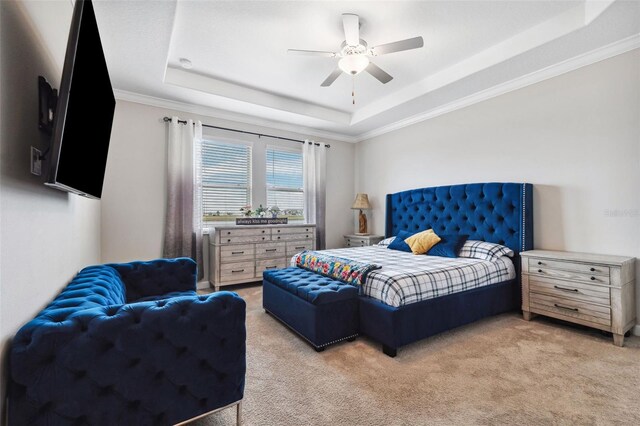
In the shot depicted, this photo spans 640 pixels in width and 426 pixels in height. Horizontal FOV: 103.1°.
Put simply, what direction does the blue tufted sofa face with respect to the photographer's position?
facing to the right of the viewer

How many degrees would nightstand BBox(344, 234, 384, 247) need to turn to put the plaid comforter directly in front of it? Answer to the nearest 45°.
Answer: approximately 45° to its left

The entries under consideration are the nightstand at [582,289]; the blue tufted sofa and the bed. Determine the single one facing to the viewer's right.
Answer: the blue tufted sofa

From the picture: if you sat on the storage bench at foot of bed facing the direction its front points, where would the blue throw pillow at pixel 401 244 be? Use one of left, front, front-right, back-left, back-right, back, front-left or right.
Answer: back

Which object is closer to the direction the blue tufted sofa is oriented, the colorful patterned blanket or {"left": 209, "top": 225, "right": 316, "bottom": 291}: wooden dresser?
the colorful patterned blanket

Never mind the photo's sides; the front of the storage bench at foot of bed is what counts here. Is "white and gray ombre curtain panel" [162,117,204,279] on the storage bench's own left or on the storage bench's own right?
on the storage bench's own right

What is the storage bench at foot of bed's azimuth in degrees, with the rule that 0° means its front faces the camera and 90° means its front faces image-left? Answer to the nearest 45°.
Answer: approximately 45°

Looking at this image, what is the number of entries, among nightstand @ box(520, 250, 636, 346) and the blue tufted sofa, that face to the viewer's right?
1
